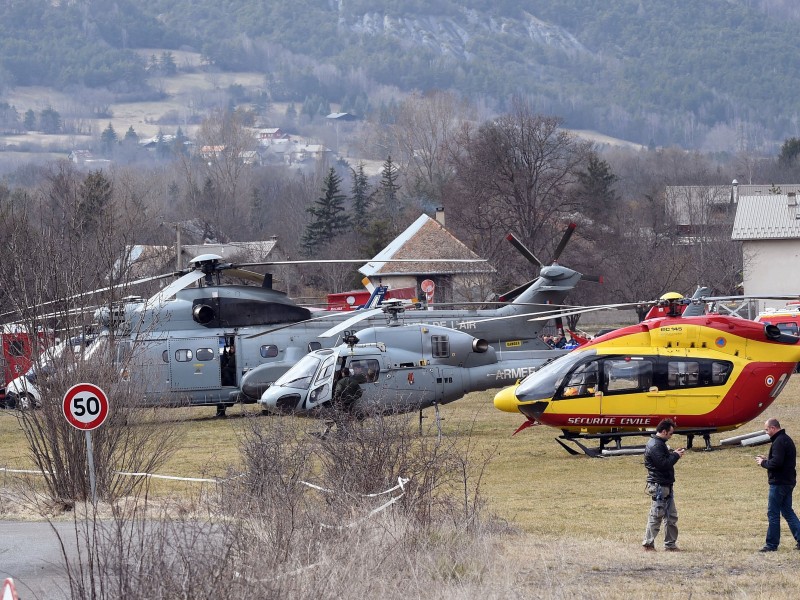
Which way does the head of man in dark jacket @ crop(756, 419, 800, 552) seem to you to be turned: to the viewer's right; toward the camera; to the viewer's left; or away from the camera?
to the viewer's left

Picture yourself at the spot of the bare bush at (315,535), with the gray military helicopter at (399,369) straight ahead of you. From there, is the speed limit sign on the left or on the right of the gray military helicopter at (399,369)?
left

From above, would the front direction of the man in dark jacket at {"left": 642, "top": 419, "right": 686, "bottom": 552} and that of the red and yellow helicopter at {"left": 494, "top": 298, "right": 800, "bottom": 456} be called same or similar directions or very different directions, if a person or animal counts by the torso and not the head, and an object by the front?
very different directions

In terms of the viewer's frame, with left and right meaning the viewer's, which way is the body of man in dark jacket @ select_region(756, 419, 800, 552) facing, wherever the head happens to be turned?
facing to the left of the viewer

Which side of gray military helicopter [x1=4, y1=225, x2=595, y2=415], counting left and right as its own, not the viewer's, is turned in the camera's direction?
left

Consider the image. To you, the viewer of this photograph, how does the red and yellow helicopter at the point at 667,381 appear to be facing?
facing to the left of the viewer

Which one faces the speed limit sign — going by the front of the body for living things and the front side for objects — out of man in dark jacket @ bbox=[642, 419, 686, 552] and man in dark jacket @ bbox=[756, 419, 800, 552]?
man in dark jacket @ bbox=[756, 419, 800, 552]

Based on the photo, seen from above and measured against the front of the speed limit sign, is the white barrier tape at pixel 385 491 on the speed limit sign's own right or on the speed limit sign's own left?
on the speed limit sign's own left

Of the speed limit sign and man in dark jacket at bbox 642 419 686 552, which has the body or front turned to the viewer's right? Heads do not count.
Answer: the man in dark jacket
